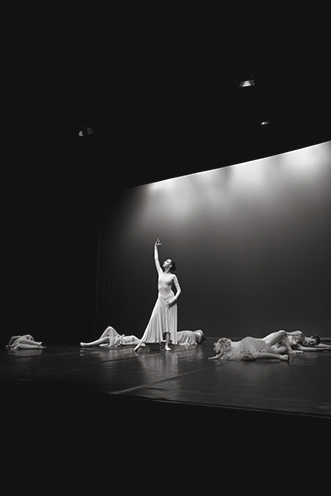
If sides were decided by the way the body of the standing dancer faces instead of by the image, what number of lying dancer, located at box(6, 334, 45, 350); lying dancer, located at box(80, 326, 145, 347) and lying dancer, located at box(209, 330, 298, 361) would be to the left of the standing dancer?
1

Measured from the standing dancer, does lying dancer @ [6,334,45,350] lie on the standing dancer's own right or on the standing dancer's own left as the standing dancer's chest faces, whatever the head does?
on the standing dancer's own right

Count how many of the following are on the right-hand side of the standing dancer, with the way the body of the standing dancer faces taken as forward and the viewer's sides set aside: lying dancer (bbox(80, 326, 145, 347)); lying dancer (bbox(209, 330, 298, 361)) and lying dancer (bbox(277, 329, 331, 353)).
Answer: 1

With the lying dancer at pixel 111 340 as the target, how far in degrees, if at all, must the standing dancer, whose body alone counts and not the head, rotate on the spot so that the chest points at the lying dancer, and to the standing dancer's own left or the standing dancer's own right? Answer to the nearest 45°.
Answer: approximately 90° to the standing dancer's own right

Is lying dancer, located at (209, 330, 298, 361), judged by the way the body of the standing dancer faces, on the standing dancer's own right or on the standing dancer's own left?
on the standing dancer's own left

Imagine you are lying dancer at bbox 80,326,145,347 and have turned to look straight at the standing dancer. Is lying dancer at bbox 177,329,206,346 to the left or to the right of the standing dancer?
left

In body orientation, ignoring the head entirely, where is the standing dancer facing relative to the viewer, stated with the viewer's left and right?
facing the viewer and to the left of the viewer

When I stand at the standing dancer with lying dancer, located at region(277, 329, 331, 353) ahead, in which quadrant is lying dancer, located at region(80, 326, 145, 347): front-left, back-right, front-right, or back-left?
back-left

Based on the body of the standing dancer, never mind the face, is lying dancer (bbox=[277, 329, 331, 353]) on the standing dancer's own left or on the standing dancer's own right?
on the standing dancer's own left
